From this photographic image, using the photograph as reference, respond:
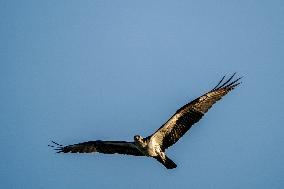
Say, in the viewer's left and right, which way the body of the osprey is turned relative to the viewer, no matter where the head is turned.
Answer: facing the viewer and to the left of the viewer
